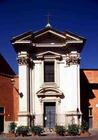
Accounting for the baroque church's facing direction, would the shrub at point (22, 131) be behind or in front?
in front

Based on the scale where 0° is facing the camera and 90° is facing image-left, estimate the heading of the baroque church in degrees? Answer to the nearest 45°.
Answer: approximately 0°

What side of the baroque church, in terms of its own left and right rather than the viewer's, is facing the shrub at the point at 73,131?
front
